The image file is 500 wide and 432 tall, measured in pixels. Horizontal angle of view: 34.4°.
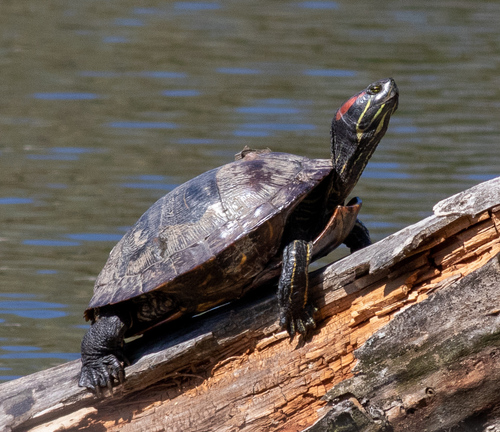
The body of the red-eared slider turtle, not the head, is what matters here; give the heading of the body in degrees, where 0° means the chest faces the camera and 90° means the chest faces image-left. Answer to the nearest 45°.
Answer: approximately 270°
